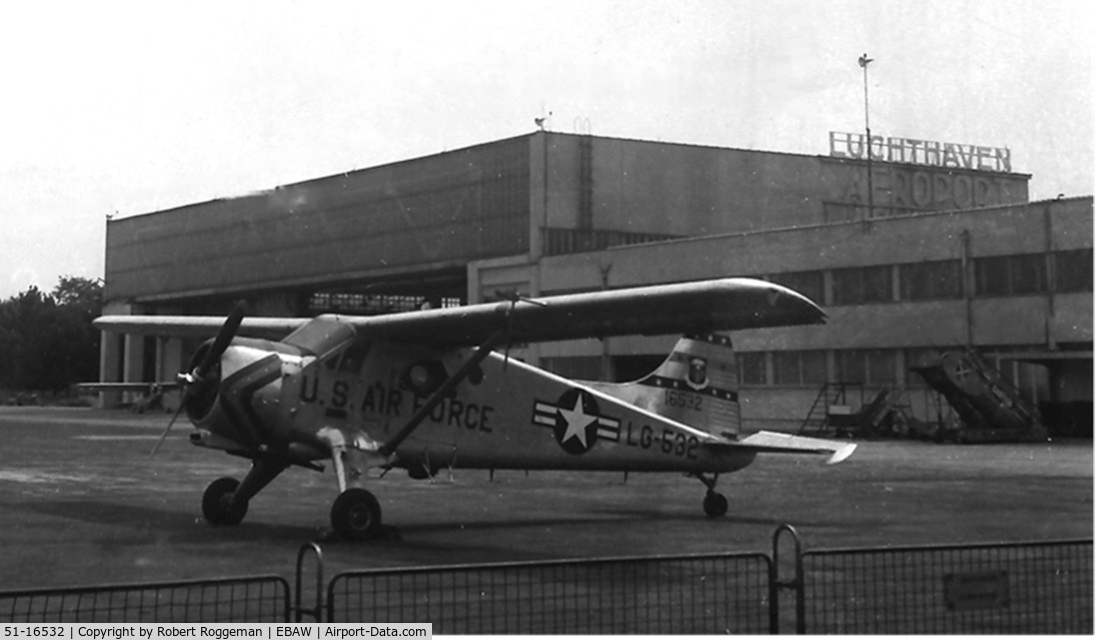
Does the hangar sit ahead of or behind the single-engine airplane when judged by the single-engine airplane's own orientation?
behind

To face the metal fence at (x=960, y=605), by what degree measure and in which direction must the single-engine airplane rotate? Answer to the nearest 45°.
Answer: approximately 90° to its left

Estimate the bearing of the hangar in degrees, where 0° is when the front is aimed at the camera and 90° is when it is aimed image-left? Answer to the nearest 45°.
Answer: approximately 45°

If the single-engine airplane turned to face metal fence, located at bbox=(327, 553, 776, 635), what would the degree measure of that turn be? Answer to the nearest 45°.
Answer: approximately 45° to its left

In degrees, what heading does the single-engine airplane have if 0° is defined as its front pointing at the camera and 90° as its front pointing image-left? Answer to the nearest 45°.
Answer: approximately 45°

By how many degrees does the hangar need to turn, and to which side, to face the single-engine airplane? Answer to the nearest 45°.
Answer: approximately 45° to its left
